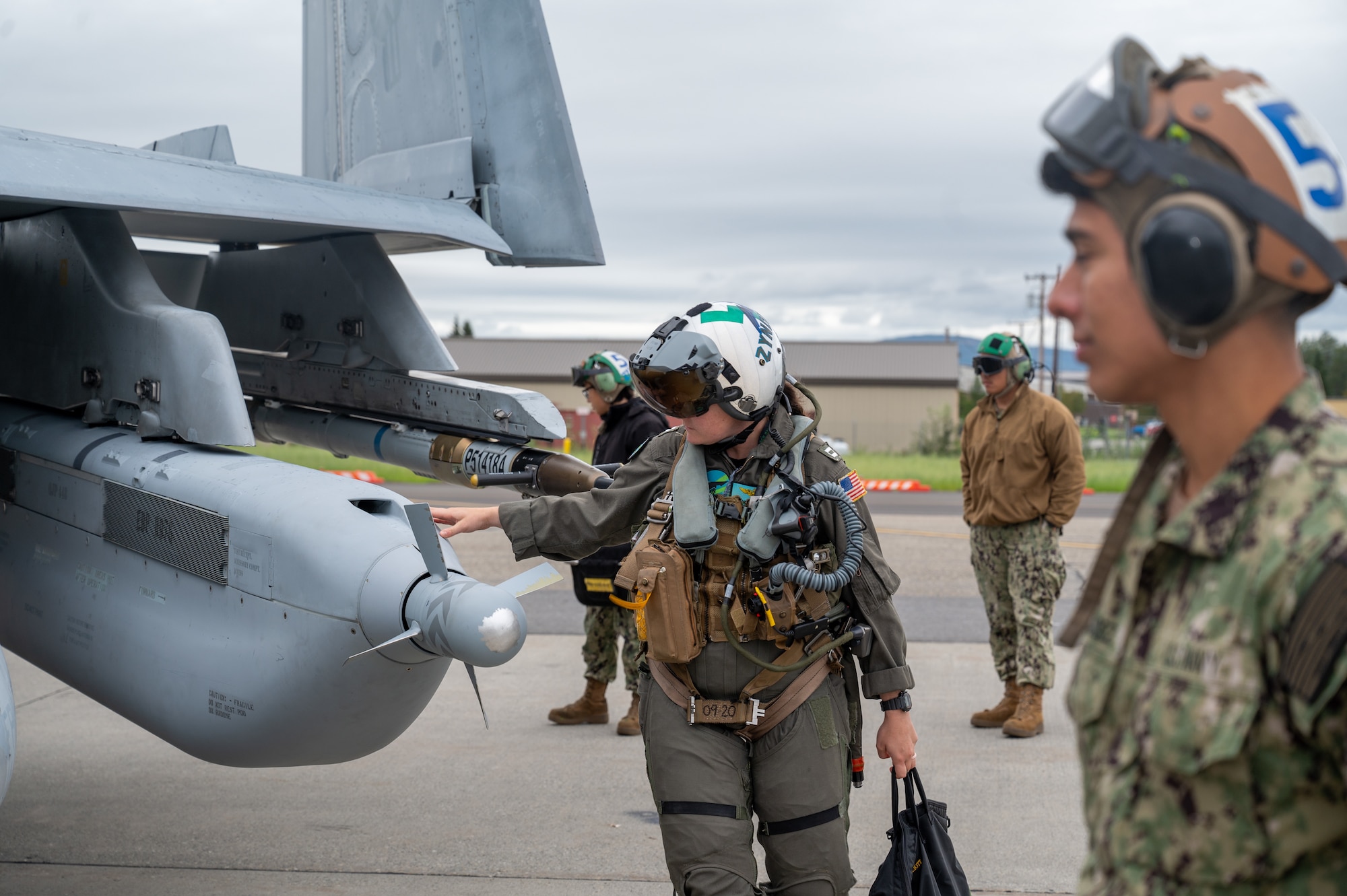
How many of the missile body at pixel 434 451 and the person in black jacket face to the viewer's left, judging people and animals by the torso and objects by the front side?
1

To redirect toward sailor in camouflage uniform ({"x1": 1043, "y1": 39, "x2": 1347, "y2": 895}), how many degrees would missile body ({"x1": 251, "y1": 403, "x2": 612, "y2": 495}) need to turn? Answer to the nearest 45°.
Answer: approximately 45° to its right

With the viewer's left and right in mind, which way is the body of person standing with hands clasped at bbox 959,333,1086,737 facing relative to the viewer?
facing the viewer and to the left of the viewer

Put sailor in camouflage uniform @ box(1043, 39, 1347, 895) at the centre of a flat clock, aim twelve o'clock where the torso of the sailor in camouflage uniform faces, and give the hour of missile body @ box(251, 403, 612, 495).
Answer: The missile body is roughly at 3 o'clock from the sailor in camouflage uniform.

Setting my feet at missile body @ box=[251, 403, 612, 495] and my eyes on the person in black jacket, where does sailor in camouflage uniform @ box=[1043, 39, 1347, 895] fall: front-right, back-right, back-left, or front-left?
back-right

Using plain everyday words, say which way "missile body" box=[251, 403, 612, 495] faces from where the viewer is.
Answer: facing the viewer and to the right of the viewer

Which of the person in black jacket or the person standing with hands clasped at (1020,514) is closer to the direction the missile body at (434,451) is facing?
the person standing with hands clasped

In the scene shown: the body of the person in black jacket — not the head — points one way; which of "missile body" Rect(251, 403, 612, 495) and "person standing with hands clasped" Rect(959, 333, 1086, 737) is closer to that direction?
the missile body

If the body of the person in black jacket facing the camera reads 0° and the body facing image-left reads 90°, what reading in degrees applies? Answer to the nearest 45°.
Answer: approximately 90°

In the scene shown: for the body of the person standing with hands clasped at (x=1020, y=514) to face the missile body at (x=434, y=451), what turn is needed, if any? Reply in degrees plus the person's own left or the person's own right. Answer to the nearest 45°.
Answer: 0° — they already face it

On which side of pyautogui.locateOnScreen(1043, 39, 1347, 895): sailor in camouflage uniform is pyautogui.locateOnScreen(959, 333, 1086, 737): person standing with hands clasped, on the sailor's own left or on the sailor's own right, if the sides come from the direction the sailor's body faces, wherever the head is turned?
on the sailor's own right
